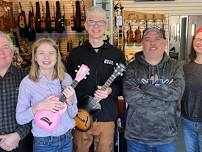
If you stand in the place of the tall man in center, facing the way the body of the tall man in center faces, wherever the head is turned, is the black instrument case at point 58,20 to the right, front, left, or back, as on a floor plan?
back

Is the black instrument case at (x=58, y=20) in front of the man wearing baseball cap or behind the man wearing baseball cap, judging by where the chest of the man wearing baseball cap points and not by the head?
behind

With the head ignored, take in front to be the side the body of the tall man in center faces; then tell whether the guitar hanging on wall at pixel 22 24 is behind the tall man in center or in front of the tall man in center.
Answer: behind

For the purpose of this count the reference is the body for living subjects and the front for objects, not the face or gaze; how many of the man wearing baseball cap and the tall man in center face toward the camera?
2

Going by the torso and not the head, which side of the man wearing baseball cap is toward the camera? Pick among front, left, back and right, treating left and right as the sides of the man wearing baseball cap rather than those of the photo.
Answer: front

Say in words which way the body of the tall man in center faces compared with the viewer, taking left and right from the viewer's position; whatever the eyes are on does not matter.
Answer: facing the viewer
